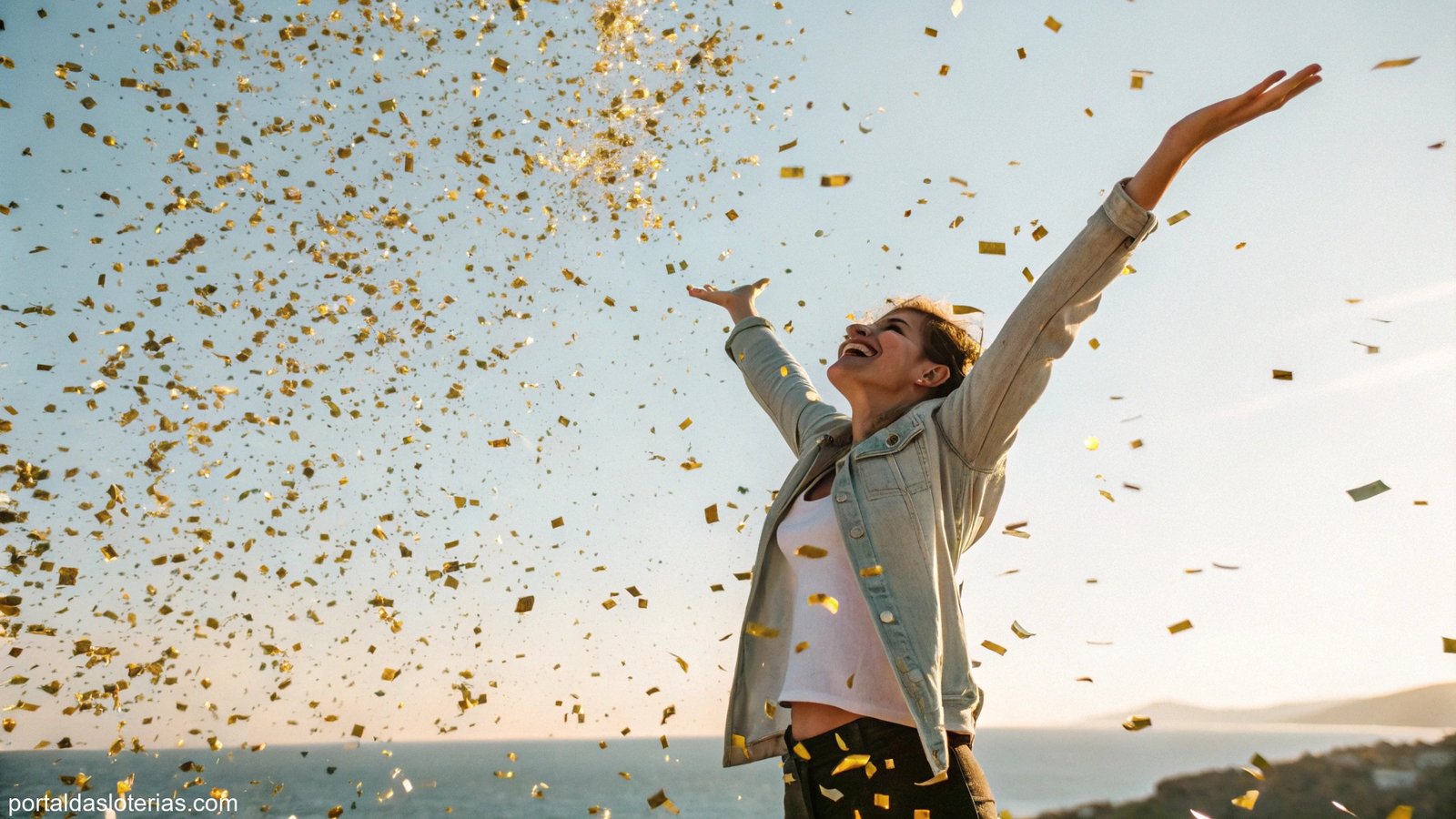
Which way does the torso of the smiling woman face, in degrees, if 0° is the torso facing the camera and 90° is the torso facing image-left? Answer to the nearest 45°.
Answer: approximately 45°
